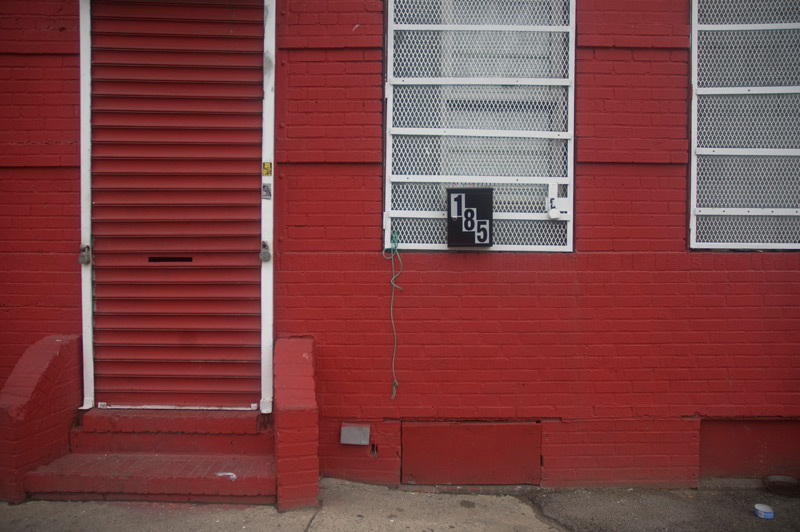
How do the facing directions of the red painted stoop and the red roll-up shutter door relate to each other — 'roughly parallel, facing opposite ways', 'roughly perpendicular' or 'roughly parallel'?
roughly parallel

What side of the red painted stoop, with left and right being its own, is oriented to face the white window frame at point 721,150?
left

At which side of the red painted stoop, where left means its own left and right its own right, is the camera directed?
front

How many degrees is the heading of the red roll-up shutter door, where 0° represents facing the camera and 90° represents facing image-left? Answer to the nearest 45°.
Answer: approximately 0°

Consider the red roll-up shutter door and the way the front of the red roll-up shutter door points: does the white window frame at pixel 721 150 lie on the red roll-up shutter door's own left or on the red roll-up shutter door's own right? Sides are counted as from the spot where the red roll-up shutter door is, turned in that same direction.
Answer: on the red roll-up shutter door's own left

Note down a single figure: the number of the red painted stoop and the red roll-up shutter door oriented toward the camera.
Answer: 2
